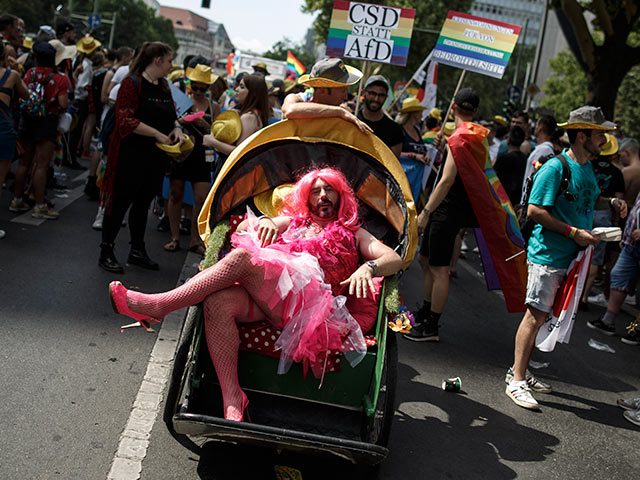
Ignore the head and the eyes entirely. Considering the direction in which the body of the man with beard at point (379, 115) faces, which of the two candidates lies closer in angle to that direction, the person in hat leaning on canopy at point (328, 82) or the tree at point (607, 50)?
the person in hat leaning on canopy

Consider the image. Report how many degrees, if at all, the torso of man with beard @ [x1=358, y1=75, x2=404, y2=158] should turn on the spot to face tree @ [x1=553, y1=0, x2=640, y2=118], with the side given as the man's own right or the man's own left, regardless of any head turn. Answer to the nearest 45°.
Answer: approximately 135° to the man's own left

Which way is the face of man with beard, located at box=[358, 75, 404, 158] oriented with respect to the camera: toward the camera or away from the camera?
toward the camera

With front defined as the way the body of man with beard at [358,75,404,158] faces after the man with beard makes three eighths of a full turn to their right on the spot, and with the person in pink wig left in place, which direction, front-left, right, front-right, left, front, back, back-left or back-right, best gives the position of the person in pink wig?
back-left

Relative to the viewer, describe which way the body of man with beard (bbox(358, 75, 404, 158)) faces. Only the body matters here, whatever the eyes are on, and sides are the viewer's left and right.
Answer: facing the viewer

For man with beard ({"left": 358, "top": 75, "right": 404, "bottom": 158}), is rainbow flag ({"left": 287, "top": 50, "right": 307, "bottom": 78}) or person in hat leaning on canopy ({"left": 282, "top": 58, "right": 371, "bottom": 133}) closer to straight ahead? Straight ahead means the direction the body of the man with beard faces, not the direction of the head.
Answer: the person in hat leaning on canopy

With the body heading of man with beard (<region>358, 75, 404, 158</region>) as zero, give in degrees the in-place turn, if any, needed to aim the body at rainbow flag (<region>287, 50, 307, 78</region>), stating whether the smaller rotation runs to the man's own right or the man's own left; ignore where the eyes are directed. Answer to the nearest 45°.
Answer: approximately 180°
